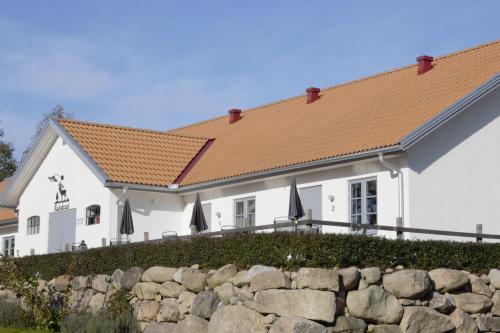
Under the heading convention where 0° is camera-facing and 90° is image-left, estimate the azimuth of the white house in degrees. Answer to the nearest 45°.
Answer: approximately 45°
